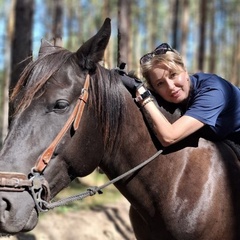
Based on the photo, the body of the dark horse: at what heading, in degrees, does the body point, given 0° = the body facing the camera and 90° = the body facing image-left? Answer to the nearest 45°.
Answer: approximately 45°

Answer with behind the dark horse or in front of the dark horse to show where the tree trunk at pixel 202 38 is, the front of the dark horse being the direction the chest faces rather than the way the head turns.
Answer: behind
